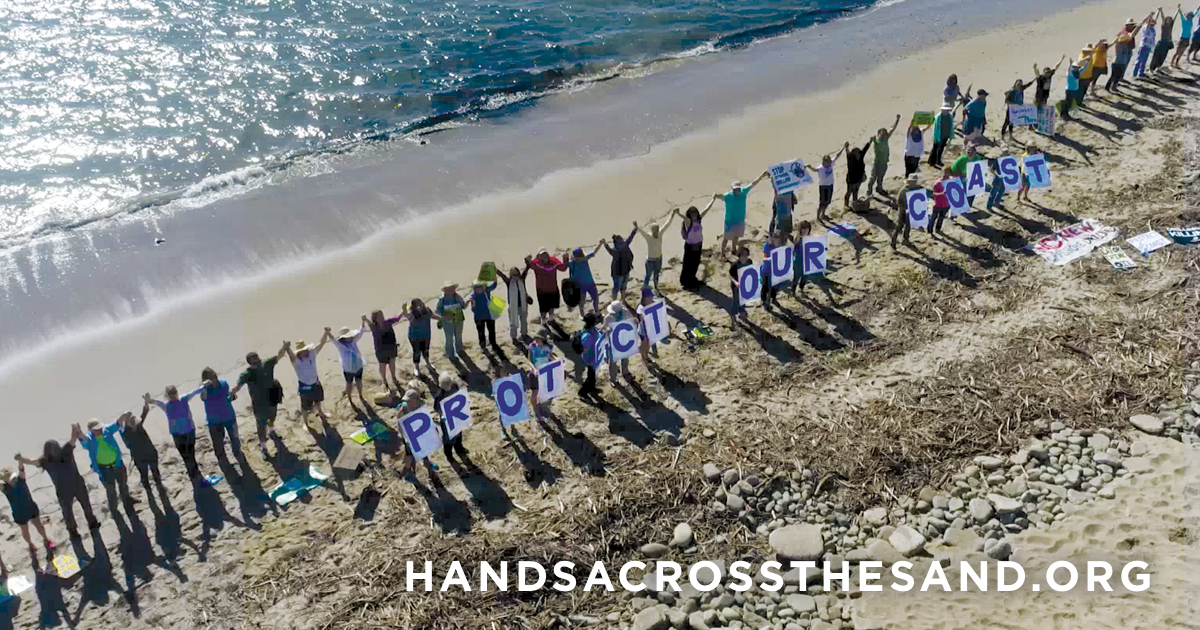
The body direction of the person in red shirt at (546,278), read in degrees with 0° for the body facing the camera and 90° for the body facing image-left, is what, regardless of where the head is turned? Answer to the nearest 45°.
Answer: approximately 0°

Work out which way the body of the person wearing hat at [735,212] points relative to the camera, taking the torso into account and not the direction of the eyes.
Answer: toward the camera

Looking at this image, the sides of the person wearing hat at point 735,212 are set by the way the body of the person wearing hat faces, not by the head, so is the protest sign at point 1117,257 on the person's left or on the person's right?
on the person's left

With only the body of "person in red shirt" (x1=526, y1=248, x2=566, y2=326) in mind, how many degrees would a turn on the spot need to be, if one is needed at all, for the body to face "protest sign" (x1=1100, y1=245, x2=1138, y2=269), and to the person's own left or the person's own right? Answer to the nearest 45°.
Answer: approximately 90° to the person's own left

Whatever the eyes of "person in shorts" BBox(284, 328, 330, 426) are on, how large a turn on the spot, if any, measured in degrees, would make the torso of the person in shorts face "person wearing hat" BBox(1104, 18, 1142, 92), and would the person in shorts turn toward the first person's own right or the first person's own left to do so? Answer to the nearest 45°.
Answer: approximately 90° to the first person's own left

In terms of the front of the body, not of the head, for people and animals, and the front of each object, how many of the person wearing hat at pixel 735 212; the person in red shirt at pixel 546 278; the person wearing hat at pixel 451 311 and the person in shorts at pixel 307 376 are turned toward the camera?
4

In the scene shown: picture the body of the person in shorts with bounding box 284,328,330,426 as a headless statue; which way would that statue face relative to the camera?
toward the camera

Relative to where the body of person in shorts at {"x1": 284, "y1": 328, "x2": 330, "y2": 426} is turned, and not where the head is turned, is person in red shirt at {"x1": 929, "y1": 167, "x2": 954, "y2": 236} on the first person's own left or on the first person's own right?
on the first person's own left
